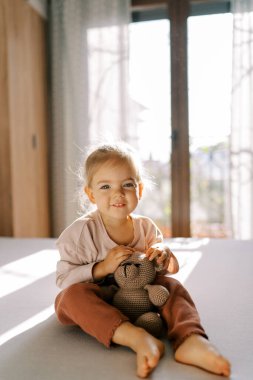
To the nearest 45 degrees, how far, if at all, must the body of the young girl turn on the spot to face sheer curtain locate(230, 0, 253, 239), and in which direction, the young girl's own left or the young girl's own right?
approximately 135° to the young girl's own left

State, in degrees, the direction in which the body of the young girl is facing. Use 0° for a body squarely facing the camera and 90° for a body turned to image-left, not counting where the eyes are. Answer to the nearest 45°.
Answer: approximately 315°

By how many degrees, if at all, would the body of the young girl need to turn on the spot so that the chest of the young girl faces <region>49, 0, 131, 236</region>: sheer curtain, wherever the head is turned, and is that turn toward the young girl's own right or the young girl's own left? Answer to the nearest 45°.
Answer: approximately 135° to the young girl's own left
